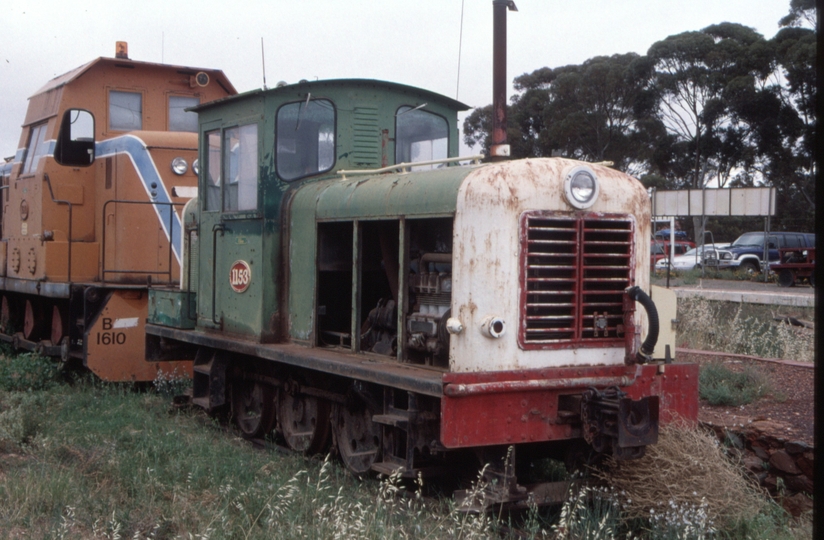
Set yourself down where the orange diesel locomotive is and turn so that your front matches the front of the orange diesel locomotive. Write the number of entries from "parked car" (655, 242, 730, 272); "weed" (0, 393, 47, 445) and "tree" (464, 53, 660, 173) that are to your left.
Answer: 2

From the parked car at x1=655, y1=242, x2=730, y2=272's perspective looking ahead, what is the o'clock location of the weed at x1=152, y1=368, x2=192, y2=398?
The weed is roughly at 11 o'clock from the parked car.

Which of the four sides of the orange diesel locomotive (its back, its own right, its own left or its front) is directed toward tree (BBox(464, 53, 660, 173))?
left

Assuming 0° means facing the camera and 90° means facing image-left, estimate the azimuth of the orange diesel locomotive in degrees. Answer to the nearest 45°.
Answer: approximately 315°

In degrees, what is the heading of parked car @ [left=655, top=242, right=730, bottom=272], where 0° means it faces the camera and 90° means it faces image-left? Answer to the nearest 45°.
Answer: approximately 45°

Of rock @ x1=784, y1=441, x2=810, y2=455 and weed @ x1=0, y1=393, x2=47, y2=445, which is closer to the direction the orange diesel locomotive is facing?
the rock
